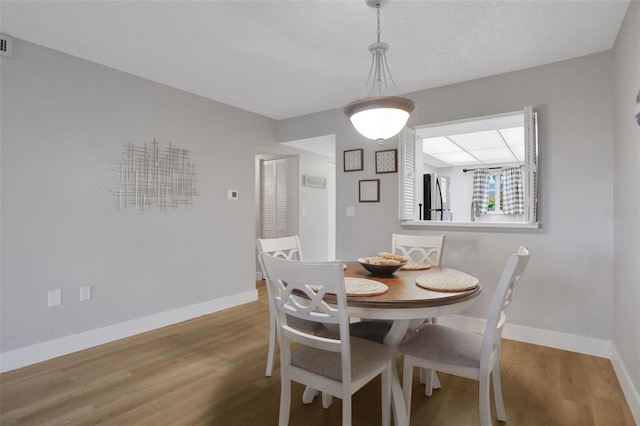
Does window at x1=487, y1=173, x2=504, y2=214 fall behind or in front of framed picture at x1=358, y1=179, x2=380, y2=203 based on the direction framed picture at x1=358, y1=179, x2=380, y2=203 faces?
behind

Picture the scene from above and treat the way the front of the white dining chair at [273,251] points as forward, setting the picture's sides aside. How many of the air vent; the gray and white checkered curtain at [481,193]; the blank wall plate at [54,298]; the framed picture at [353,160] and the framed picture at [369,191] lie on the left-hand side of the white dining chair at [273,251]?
3

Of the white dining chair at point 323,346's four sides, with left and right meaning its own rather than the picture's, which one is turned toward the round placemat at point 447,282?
front

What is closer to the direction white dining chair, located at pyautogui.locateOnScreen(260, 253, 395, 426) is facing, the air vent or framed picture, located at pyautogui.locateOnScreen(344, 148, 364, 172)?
the framed picture

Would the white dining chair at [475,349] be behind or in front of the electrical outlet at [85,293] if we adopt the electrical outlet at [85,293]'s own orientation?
in front

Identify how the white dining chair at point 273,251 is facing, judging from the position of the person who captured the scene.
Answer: facing the viewer and to the right of the viewer

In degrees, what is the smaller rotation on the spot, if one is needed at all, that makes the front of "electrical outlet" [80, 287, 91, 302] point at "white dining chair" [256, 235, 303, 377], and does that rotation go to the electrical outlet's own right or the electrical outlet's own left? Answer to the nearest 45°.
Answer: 0° — it already faces it

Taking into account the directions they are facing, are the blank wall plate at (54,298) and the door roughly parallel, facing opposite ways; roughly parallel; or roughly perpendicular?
roughly perpendicular

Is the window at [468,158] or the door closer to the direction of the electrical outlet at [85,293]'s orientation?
the window

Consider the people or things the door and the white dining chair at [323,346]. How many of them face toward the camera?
1
